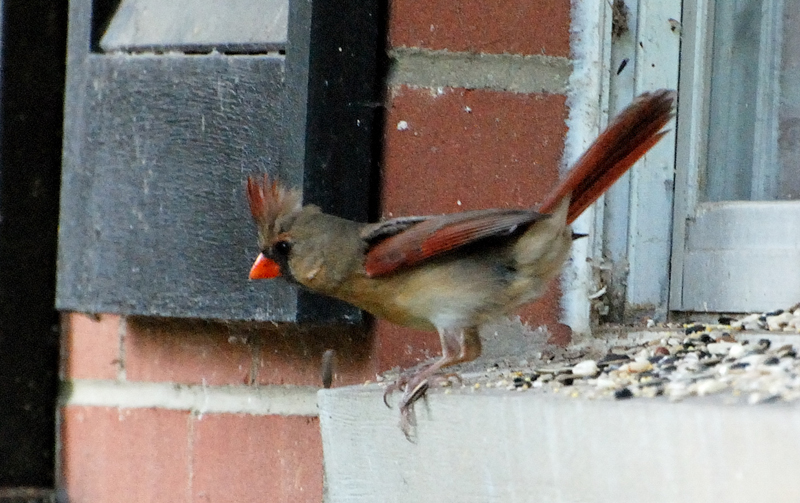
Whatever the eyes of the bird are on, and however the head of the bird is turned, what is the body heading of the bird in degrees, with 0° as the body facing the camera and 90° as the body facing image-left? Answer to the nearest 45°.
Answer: approximately 90°

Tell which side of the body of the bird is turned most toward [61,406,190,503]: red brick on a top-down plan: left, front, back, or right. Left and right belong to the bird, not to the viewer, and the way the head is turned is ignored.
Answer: front

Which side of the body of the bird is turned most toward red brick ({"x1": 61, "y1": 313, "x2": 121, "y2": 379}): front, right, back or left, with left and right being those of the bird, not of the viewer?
front
